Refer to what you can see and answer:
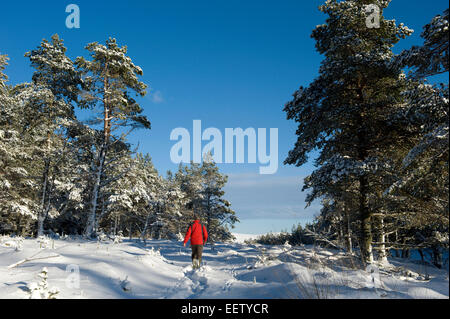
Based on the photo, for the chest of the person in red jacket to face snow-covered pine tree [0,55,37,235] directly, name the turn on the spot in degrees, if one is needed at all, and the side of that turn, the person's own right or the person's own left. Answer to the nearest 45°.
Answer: approximately 45° to the person's own left

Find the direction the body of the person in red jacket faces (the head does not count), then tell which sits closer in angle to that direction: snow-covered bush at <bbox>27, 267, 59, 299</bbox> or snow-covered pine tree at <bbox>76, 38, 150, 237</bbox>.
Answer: the snow-covered pine tree

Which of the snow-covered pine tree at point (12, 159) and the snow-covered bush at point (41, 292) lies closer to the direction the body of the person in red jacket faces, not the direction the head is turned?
the snow-covered pine tree

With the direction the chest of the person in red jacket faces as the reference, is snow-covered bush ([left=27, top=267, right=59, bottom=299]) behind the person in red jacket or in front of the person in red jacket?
behind

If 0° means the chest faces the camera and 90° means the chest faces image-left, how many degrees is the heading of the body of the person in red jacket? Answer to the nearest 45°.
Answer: approximately 180°

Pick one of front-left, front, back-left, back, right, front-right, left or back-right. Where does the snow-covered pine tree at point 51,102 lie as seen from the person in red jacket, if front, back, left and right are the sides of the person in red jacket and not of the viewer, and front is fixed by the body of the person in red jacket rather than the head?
front-left

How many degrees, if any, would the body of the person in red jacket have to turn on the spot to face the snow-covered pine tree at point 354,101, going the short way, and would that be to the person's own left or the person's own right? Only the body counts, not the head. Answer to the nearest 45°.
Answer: approximately 90° to the person's own right

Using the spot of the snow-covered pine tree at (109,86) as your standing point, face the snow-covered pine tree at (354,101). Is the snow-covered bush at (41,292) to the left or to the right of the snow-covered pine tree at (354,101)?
right

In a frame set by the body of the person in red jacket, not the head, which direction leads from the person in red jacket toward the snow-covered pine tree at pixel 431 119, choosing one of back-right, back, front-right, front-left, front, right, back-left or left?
back-right

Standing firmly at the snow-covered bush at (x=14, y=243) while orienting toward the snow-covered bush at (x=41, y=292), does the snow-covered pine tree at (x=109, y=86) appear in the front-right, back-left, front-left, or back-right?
back-left

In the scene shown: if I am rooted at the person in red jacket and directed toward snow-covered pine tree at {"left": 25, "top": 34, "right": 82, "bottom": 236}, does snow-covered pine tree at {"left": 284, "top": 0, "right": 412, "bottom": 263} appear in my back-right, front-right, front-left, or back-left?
back-right

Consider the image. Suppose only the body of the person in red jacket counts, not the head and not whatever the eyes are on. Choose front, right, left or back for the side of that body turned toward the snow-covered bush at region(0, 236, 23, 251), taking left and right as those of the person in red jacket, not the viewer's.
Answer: left
